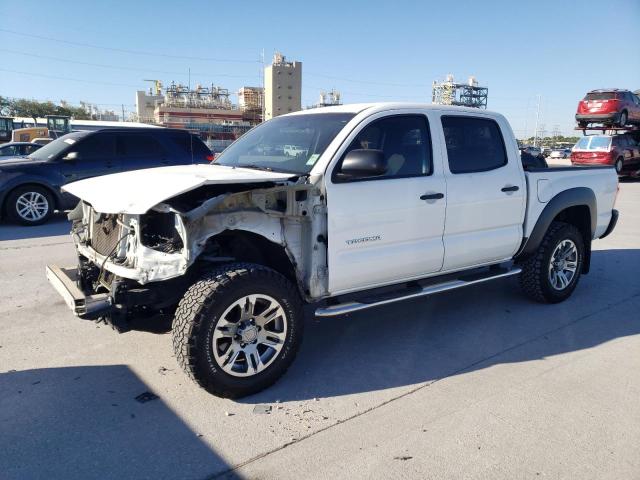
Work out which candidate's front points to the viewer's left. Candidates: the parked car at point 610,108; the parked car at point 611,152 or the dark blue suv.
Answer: the dark blue suv

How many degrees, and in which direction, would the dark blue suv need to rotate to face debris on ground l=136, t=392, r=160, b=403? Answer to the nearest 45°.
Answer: approximately 90° to its left

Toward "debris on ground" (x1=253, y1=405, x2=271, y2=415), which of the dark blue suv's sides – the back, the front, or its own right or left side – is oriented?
left

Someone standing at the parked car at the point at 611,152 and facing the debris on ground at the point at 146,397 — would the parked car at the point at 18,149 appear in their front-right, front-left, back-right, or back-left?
front-right

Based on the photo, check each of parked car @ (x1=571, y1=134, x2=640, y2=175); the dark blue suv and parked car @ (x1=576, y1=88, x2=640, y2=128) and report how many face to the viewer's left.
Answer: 1

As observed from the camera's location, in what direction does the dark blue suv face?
facing to the left of the viewer

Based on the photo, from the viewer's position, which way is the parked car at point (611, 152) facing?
facing away from the viewer and to the right of the viewer

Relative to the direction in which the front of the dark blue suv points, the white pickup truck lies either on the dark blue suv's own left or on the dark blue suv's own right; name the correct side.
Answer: on the dark blue suv's own left

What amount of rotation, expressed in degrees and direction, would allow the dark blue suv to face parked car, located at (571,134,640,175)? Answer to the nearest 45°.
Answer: approximately 180°

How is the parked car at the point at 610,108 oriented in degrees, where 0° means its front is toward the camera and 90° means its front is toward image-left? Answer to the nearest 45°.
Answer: approximately 225°
